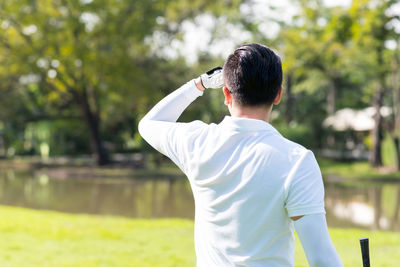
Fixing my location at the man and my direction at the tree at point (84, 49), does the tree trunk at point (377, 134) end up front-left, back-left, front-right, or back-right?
front-right

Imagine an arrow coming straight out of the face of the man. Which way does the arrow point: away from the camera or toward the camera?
away from the camera

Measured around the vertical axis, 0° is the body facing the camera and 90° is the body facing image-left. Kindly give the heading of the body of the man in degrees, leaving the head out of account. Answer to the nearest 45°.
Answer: approximately 180°

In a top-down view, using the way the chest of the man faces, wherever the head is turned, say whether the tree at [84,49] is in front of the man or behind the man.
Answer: in front

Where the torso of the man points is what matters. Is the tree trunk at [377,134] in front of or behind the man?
in front
